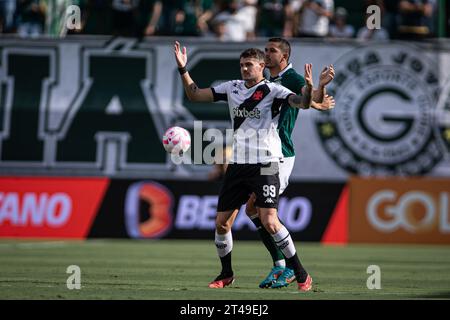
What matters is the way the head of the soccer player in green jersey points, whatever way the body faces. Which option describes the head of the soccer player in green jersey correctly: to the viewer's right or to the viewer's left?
to the viewer's left

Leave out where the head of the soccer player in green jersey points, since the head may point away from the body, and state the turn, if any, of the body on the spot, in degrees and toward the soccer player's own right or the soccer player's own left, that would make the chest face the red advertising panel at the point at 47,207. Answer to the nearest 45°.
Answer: approximately 90° to the soccer player's own right
